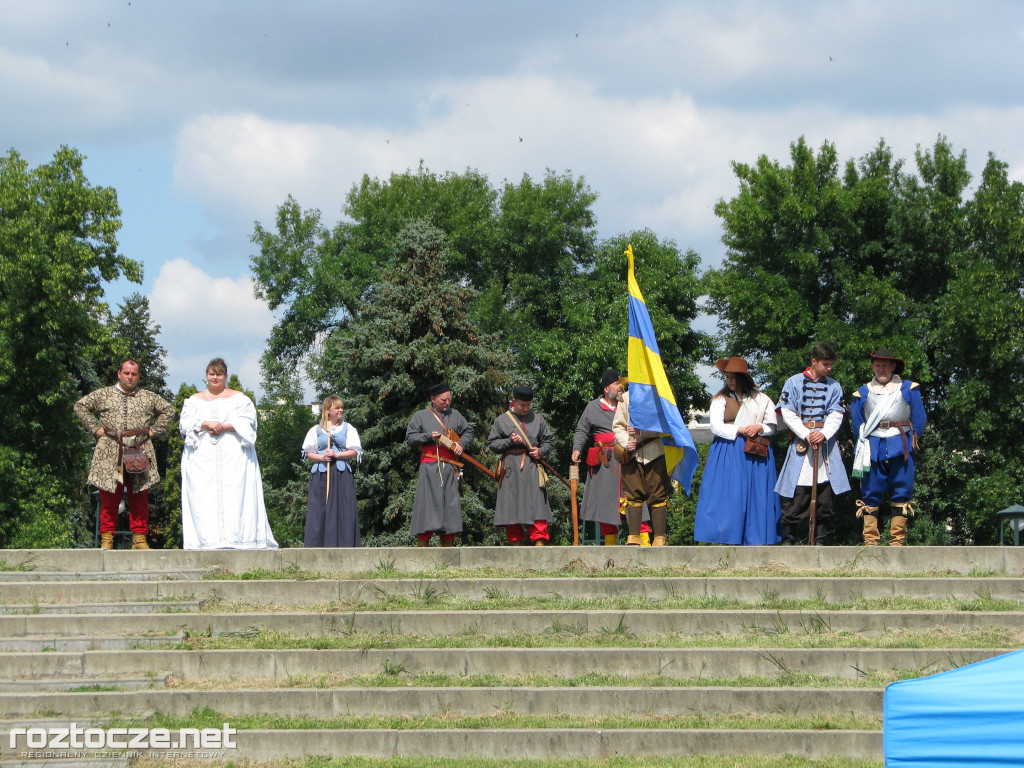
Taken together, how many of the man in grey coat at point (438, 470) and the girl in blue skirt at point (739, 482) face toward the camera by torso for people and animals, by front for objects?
2

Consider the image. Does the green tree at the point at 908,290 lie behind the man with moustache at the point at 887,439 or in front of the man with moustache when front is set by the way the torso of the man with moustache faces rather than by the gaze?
behind

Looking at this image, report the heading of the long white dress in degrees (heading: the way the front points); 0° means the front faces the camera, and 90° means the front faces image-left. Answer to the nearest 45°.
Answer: approximately 0°

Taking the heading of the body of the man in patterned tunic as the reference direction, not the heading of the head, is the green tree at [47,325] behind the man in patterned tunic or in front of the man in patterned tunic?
behind

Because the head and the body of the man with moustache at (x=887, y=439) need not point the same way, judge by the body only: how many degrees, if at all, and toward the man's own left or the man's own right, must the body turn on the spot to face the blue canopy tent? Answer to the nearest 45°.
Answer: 0° — they already face it

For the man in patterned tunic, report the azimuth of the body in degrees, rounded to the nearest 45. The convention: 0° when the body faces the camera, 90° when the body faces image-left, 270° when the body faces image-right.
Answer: approximately 0°
